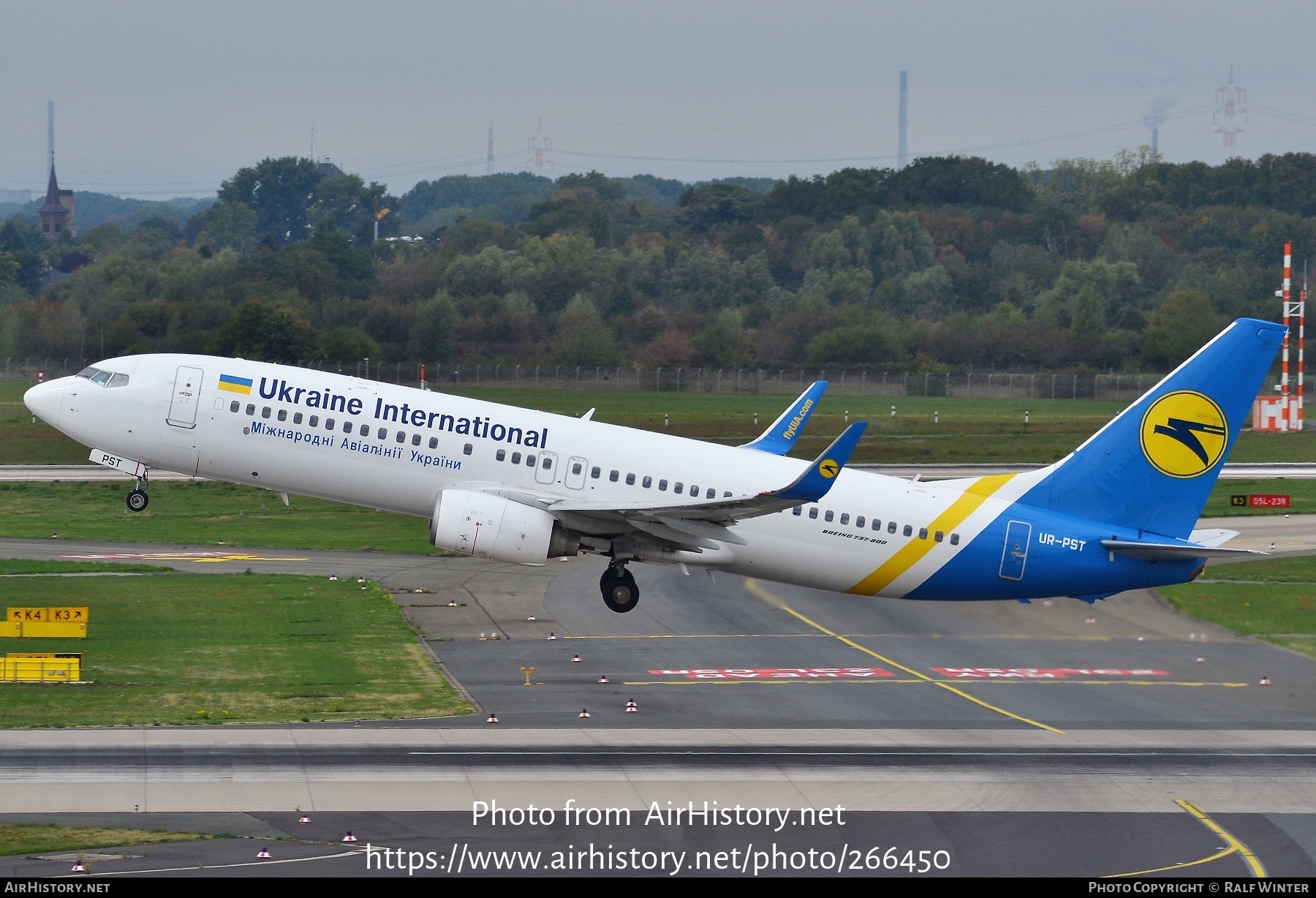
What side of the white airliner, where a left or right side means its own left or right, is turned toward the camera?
left
